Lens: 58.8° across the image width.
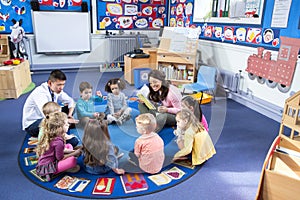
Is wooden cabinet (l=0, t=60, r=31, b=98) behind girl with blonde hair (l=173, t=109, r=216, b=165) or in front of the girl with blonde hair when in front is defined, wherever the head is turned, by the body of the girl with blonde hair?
in front

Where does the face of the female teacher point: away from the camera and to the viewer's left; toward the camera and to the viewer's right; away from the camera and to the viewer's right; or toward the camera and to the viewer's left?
toward the camera and to the viewer's left

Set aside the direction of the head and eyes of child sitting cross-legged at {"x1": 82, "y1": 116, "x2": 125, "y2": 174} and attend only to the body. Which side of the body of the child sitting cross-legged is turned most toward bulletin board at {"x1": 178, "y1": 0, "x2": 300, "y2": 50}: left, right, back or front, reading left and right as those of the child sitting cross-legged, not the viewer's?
front

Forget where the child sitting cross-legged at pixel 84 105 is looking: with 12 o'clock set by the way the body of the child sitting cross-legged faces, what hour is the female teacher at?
The female teacher is roughly at 11 o'clock from the child sitting cross-legged.

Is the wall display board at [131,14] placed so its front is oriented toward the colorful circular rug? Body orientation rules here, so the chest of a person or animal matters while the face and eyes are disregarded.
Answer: yes

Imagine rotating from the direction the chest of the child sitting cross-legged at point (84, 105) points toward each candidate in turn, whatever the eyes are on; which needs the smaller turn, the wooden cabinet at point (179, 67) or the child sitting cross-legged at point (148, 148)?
the child sitting cross-legged

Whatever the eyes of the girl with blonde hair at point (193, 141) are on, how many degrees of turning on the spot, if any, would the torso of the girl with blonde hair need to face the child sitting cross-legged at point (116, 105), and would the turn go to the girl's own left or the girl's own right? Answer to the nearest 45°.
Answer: approximately 45° to the girl's own right

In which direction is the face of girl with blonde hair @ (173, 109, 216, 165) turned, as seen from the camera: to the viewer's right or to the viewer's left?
to the viewer's left

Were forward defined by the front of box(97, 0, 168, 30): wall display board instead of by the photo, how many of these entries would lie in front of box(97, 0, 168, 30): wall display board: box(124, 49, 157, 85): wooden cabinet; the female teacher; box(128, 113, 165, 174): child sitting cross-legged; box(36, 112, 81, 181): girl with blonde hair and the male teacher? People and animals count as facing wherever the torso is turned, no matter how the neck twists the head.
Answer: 5

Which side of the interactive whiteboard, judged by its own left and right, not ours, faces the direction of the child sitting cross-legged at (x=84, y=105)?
front

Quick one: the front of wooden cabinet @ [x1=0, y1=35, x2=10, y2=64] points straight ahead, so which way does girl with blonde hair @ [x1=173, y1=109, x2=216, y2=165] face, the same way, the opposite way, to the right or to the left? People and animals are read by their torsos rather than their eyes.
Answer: to the right

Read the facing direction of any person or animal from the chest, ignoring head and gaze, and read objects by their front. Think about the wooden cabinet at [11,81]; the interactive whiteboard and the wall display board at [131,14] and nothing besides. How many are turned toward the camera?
3

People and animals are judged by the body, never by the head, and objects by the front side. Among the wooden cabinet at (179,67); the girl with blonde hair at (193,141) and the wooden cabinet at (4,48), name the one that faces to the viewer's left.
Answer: the girl with blonde hair

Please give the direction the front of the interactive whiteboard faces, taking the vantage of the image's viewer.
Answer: facing the viewer

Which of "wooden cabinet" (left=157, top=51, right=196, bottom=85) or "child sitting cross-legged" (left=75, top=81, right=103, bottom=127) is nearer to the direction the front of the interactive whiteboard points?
the child sitting cross-legged

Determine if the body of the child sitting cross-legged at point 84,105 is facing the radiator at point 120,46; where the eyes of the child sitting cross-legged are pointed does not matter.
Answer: no
